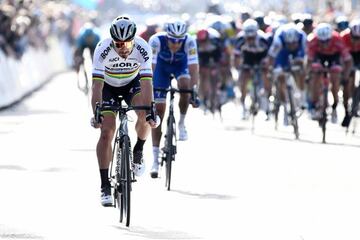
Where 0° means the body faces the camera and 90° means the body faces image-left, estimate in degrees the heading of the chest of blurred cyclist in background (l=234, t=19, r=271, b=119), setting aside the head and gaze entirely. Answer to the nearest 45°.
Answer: approximately 0°

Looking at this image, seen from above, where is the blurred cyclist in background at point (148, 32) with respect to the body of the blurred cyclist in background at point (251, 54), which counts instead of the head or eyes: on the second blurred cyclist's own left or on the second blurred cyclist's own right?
on the second blurred cyclist's own right

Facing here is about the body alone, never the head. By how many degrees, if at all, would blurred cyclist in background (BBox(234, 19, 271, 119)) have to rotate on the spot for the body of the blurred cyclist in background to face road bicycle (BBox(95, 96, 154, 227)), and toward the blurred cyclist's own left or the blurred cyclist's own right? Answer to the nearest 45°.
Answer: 0° — they already face it
